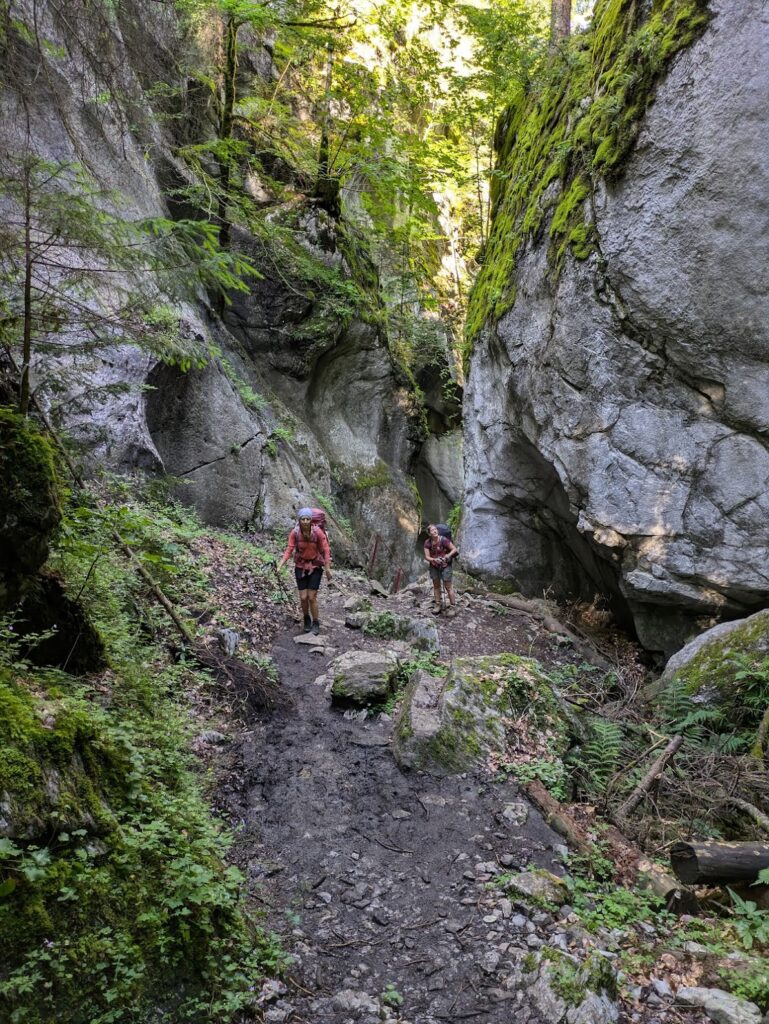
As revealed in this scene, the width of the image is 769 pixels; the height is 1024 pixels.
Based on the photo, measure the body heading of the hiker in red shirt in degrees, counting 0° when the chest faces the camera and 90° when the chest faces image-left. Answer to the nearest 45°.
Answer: approximately 0°

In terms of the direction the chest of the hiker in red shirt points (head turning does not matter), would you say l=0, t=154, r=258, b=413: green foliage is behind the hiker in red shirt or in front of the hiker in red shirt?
in front

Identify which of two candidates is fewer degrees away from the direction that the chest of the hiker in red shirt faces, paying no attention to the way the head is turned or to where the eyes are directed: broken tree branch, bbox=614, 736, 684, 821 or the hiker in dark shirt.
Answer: the broken tree branch

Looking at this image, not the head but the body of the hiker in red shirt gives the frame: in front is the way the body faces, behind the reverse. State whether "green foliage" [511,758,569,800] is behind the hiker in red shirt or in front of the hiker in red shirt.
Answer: in front

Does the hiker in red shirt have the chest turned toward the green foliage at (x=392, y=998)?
yes

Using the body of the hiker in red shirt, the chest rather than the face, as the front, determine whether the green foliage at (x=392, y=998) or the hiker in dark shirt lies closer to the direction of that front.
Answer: the green foliage
